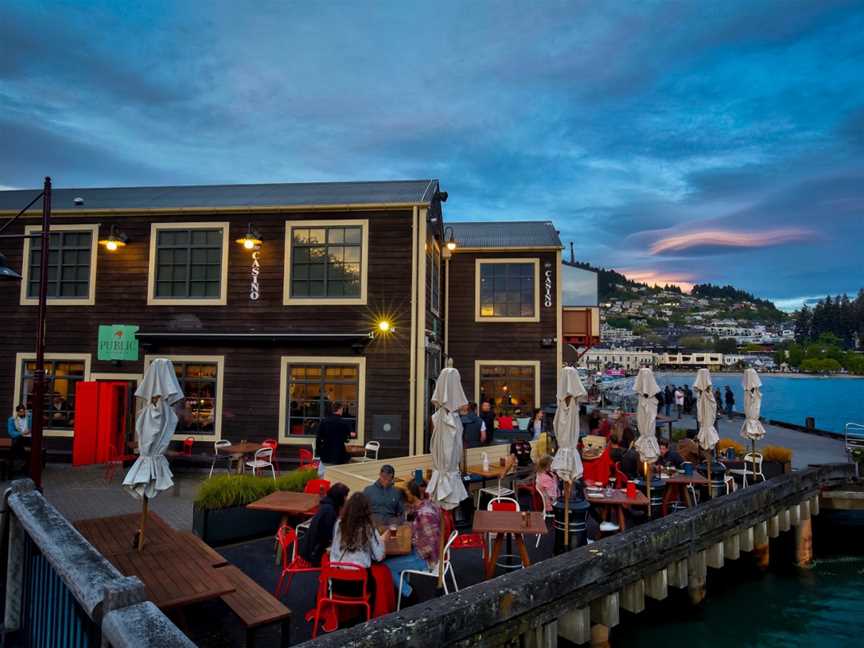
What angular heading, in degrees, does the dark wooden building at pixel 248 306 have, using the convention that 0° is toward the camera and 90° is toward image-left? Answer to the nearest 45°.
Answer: approximately 0°

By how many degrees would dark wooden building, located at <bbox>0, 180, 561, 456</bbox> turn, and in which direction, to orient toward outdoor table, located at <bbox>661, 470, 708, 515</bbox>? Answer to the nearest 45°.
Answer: approximately 45° to its left

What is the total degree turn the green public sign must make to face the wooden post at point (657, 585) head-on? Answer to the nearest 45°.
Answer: approximately 45° to its left

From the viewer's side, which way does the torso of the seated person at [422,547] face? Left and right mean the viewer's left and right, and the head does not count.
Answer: facing to the left of the viewer

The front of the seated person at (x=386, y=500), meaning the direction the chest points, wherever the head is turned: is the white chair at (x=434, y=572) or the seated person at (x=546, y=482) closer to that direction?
the white chair
